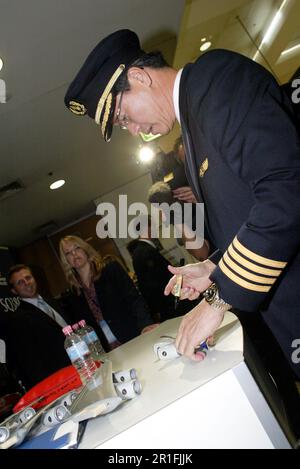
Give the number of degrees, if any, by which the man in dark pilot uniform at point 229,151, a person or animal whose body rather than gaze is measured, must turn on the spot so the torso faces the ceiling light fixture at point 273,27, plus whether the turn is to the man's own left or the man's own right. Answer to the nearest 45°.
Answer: approximately 135° to the man's own right

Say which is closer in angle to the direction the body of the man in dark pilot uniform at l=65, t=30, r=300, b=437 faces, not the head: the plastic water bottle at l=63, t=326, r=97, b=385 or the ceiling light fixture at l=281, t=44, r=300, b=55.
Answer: the plastic water bottle

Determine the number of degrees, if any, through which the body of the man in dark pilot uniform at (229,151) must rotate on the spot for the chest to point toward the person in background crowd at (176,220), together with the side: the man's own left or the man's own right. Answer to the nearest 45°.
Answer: approximately 90° to the man's own right

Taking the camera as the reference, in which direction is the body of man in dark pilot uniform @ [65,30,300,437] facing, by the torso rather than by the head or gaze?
to the viewer's left

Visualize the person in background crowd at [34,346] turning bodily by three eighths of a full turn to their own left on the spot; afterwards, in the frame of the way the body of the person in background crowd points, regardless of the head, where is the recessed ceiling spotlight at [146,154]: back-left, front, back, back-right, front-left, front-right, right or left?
front-right

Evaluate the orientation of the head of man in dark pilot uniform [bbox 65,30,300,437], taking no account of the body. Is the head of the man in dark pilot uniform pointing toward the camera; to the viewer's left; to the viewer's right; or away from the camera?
to the viewer's left

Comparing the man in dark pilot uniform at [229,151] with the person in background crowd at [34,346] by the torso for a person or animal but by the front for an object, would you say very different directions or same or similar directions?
very different directions
